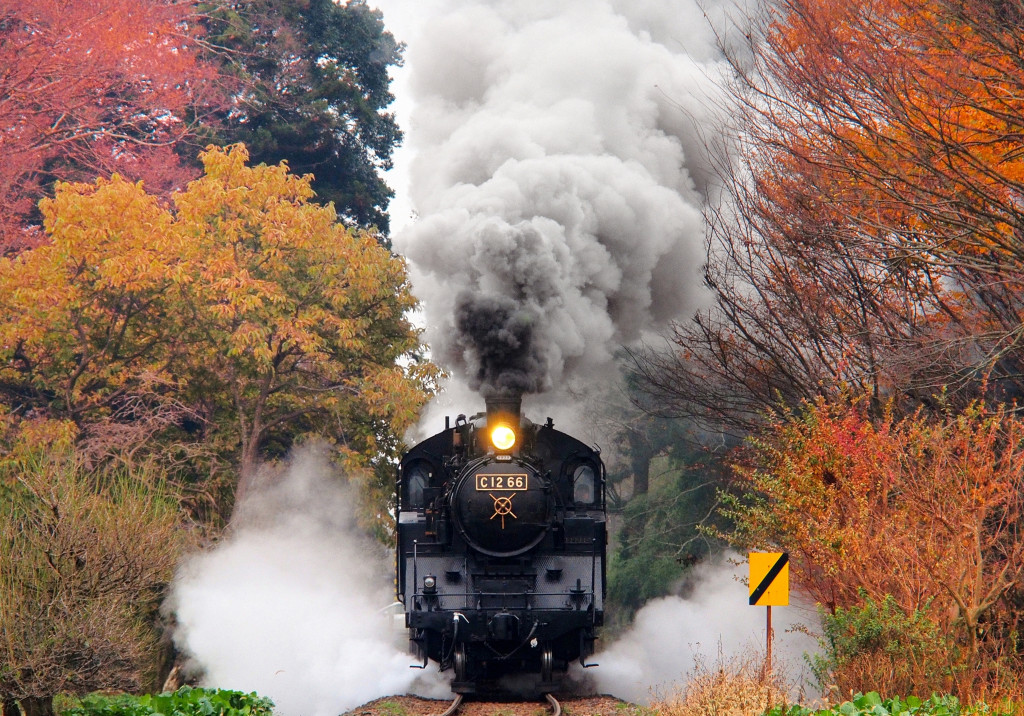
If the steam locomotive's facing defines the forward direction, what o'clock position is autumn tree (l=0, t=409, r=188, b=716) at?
The autumn tree is roughly at 2 o'clock from the steam locomotive.

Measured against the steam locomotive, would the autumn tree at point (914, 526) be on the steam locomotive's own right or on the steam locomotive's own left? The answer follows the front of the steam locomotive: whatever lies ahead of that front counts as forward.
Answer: on the steam locomotive's own left

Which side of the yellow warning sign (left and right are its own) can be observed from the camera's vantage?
front

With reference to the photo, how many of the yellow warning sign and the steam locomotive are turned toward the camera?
2

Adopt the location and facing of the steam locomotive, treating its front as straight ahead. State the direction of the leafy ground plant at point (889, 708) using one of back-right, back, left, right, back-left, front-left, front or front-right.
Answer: front-left

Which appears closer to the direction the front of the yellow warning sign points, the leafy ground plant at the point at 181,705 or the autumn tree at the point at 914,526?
the leafy ground plant

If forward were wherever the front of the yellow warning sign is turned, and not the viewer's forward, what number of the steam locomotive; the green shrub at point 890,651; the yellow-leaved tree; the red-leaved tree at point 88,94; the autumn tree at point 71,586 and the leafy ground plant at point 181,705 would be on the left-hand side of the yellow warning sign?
1

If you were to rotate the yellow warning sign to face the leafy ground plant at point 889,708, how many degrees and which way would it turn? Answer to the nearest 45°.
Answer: approximately 45° to its left

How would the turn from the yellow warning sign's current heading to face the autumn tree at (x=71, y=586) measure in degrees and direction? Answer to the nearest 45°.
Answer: approximately 90° to its right

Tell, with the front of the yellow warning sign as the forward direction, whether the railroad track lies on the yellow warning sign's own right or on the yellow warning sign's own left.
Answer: on the yellow warning sign's own right

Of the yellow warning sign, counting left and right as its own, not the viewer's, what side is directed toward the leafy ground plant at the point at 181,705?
right

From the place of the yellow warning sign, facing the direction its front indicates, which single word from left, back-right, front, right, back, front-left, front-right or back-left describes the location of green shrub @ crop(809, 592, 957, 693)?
left

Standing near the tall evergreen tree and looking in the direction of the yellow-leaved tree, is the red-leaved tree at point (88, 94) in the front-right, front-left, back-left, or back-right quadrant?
front-right
